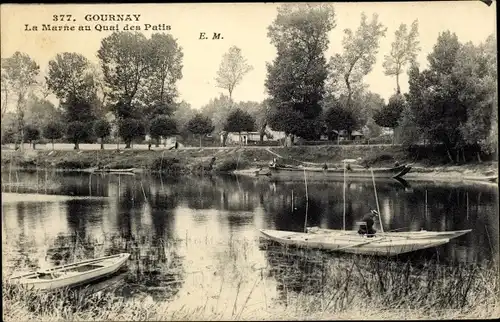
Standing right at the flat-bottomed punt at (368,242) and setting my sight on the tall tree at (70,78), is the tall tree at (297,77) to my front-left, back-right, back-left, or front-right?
front-right

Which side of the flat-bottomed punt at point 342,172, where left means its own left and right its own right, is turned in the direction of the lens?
right
